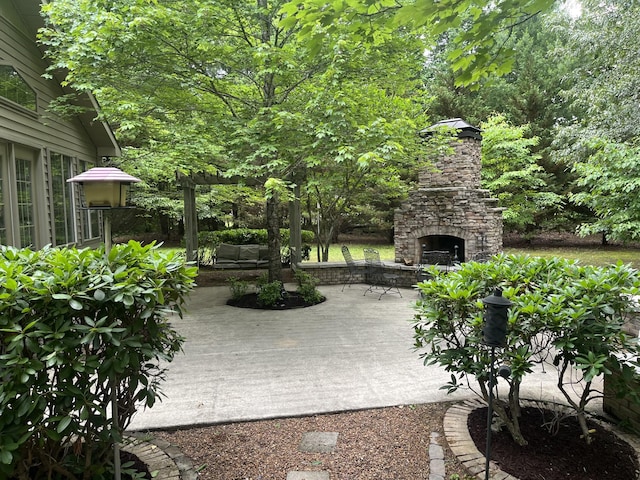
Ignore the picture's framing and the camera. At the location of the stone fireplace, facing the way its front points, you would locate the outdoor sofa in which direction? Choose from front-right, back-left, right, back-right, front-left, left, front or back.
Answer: right

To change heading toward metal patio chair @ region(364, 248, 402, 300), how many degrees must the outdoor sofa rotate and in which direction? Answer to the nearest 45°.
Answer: approximately 45° to its left

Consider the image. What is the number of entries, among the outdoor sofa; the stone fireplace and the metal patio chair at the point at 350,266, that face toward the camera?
2

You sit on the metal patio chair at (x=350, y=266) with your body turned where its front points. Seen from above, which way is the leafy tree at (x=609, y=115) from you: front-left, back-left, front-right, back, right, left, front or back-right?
front

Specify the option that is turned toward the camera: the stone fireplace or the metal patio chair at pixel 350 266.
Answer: the stone fireplace

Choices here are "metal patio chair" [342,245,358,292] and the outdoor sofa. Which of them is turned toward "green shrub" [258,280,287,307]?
the outdoor sofa

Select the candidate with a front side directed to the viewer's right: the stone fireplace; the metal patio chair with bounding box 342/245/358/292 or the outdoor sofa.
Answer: the metal patio chair

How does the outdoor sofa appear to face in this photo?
toward the camera

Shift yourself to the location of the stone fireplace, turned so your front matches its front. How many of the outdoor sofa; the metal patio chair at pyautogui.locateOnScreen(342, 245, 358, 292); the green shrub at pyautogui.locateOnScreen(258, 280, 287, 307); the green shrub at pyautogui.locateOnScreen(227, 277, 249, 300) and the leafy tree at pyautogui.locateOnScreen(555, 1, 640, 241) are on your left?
1

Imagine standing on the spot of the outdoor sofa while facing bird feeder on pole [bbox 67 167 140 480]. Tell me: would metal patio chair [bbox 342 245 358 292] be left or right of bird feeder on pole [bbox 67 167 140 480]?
left

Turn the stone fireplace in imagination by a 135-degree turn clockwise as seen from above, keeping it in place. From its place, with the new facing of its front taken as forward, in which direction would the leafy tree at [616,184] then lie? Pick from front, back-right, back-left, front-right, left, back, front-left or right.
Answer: right

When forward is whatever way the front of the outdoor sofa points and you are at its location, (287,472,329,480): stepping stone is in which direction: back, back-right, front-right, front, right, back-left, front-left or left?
front

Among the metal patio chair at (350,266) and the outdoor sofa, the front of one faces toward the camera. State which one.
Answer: the outdoor sofa

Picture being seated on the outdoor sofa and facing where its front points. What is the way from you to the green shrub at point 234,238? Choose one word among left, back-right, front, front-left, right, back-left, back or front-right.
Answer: back

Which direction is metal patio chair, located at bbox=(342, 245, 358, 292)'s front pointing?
to the viewer's right

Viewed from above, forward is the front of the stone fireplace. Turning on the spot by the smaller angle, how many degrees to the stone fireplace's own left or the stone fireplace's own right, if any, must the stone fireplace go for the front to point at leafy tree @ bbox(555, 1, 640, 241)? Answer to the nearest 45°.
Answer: approximately 90° to the stone fireplace's own left

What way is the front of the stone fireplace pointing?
toward the camera

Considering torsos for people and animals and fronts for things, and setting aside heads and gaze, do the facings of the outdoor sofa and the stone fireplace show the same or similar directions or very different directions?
same or similar directions

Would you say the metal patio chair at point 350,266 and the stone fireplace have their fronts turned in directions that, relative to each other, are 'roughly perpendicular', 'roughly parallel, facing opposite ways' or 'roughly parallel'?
roughly perpendicular
